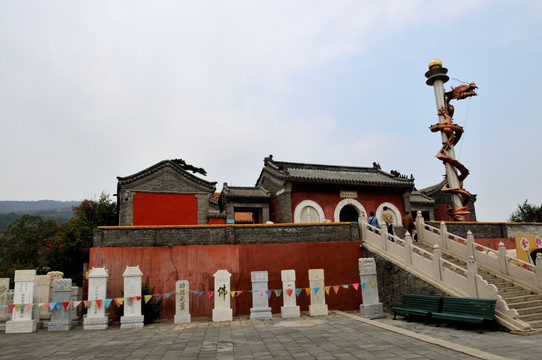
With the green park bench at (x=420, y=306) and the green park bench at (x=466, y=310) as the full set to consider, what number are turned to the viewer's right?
0

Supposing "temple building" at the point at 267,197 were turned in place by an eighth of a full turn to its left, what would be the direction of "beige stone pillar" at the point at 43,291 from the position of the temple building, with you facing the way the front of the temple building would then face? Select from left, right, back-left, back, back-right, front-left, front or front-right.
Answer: back-right

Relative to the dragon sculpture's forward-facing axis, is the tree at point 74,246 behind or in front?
behind

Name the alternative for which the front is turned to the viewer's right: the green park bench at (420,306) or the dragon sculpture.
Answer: the dragon sculpture

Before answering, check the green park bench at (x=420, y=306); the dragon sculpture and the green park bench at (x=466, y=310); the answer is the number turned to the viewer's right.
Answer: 1

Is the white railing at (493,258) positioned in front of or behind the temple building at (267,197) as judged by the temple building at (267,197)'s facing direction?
in front

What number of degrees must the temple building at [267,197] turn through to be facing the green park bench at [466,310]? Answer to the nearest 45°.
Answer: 0° — it already faces it

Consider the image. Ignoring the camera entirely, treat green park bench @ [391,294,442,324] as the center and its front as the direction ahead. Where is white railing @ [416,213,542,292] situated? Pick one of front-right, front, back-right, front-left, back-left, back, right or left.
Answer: back

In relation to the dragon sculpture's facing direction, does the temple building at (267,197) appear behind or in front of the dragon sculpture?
behind

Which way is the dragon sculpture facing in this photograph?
to the viewer's right

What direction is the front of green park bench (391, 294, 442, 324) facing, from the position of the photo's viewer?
facing the viewer and to the left of the viewer

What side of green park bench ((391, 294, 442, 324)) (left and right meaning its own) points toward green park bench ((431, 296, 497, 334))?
left
